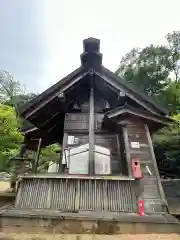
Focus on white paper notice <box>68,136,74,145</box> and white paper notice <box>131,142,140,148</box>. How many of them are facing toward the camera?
2

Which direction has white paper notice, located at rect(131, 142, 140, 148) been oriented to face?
toward the camera

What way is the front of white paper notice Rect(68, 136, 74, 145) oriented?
toward the camera

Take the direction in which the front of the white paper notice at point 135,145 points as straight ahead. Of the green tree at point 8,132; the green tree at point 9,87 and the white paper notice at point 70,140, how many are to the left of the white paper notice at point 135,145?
0

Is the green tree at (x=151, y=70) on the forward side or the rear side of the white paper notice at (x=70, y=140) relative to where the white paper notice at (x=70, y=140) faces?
on the rear side

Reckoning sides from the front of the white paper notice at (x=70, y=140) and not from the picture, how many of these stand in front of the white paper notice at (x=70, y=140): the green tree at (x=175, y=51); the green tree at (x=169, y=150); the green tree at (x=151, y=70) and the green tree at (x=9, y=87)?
0

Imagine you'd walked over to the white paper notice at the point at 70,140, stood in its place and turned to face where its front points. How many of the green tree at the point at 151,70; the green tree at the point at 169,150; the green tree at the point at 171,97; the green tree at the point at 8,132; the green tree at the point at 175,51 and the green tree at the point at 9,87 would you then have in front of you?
0

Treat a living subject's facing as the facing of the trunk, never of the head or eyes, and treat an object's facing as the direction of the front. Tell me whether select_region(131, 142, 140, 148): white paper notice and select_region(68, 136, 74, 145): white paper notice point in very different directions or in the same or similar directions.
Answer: same or similar directions

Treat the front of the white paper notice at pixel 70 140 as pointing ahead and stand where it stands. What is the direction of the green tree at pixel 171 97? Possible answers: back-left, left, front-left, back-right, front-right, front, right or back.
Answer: back-left

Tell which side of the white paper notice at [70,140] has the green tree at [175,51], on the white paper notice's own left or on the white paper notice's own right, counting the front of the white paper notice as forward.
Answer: on the white paper notice's own left

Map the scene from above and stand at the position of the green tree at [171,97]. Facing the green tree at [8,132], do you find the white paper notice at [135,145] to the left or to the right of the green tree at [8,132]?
left

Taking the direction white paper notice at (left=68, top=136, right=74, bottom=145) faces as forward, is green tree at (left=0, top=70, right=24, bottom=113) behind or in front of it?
behind

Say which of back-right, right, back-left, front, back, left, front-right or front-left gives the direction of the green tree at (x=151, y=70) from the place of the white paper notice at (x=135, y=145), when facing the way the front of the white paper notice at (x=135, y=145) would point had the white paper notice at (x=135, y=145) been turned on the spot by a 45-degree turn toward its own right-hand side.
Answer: back-right

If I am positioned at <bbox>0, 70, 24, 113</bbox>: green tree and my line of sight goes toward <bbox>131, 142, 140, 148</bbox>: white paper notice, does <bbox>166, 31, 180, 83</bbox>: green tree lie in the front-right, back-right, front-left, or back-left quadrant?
front-left
